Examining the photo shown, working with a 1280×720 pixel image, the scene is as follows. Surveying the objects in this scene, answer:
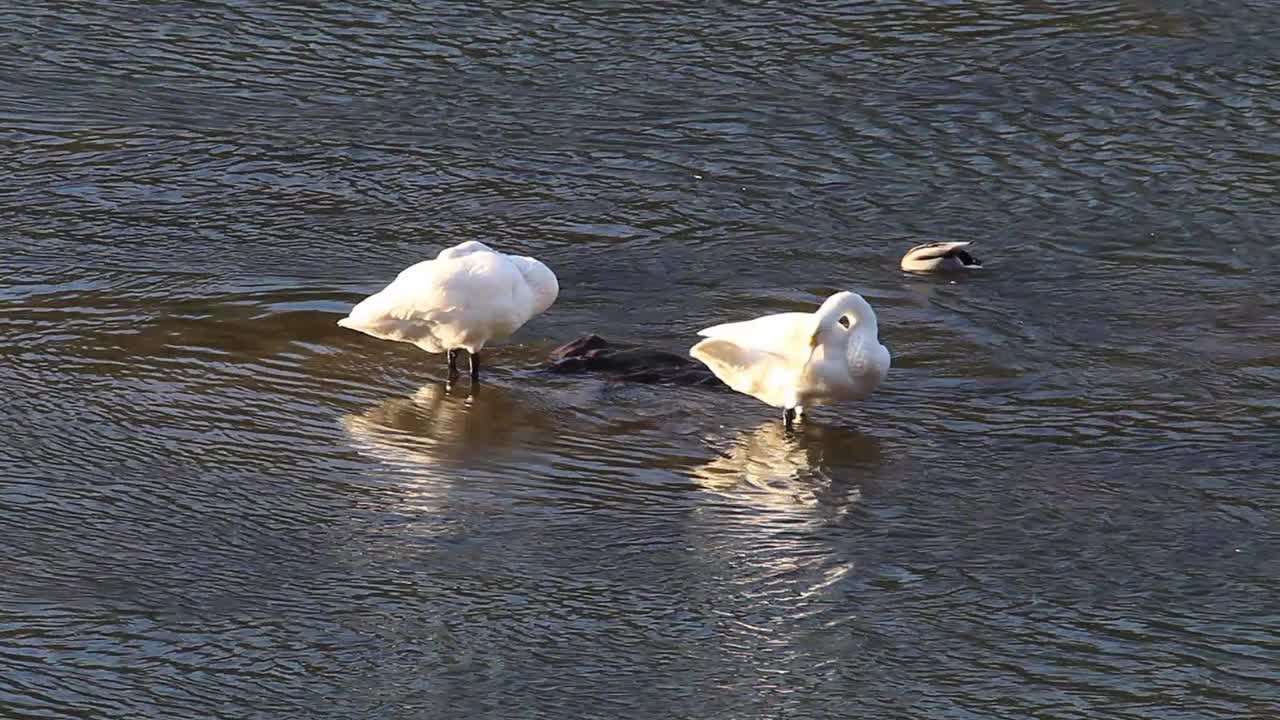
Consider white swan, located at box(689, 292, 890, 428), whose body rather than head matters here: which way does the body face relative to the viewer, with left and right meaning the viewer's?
facing to the right of the viewer

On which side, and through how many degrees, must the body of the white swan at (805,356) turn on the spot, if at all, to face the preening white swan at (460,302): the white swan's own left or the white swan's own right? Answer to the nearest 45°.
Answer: approximately 180°

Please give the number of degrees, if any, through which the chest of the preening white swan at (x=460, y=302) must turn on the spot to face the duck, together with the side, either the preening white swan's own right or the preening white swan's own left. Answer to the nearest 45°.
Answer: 0° — it already faces it

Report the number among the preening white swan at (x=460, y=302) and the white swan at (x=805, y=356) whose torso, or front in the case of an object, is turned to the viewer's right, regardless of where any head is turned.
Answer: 2

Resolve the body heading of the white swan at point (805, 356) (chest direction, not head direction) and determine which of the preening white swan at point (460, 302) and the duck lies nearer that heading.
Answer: the duck

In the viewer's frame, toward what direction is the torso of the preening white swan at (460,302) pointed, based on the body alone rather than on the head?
to the viewer's right
